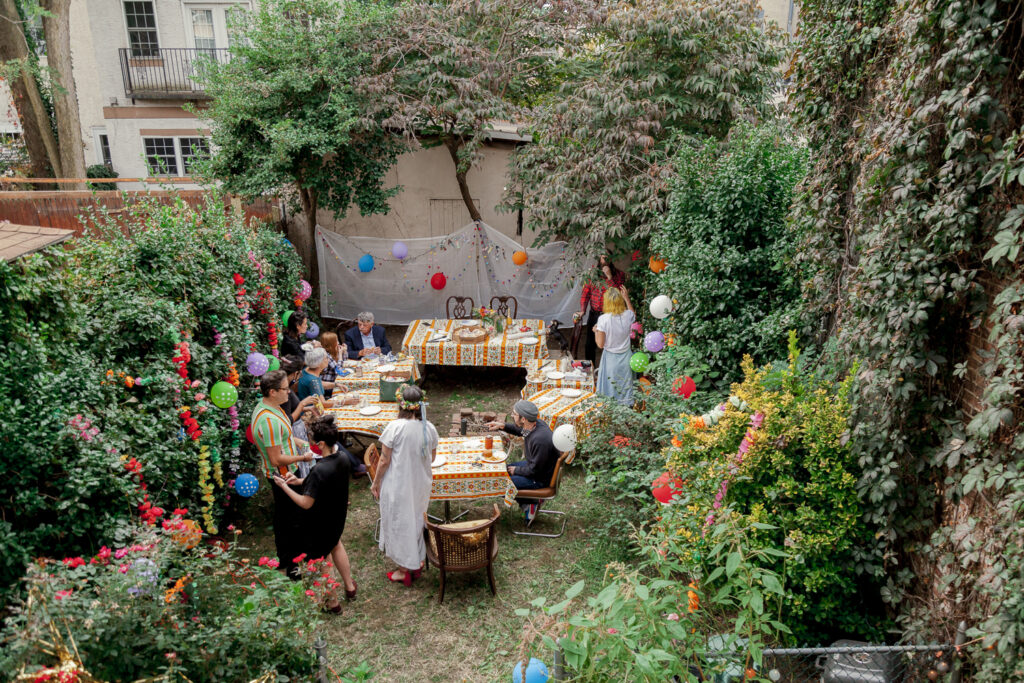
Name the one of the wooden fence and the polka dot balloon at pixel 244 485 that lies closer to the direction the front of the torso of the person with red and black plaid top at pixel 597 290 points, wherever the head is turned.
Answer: the polka dot balloon

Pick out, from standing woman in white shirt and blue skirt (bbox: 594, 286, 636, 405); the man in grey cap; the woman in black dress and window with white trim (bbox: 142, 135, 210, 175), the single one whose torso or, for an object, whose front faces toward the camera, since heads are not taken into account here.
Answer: the window with white trim

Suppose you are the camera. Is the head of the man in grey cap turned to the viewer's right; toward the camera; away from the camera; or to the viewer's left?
to the viewer's left

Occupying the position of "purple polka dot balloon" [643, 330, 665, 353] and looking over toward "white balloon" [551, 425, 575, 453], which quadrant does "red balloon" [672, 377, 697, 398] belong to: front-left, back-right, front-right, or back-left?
front-left

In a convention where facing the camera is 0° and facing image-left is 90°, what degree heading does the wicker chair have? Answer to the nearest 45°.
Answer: approximately 180°

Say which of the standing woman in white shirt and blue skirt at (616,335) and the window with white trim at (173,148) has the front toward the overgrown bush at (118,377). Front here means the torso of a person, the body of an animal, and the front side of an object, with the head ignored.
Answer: the window with white trim

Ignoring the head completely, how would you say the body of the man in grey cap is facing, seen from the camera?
to the viewer's left

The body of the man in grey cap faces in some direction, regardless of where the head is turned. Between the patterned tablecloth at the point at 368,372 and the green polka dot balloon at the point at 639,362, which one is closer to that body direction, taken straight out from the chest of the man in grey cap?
the patterned tablecloth

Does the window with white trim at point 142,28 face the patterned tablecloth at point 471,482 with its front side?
yes

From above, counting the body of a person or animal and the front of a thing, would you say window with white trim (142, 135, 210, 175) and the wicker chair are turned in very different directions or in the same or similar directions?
very different directions

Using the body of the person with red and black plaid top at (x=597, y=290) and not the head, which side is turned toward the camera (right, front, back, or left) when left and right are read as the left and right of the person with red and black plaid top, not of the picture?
front

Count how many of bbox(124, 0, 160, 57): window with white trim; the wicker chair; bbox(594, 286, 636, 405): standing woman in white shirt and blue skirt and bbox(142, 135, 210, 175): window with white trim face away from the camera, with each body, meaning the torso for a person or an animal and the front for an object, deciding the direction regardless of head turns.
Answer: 2

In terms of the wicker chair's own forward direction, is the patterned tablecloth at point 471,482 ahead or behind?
ahead

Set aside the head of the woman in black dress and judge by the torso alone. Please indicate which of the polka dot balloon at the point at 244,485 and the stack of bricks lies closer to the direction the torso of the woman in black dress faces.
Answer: the polka dot balloon

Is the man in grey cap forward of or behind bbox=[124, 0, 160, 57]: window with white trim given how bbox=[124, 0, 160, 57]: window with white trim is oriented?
forward

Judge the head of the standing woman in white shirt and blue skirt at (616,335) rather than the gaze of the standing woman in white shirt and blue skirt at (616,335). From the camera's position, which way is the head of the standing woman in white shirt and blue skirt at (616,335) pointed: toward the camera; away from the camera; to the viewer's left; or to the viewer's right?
away from the camera

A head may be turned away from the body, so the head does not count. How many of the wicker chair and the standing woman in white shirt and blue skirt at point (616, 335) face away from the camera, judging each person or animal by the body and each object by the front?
2

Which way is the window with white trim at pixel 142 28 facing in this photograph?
toward the camera

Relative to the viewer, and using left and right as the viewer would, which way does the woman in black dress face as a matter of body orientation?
facing away from the viewer and to the left of the viewer

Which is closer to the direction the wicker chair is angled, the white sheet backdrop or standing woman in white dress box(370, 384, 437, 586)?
the white sheet backdrop

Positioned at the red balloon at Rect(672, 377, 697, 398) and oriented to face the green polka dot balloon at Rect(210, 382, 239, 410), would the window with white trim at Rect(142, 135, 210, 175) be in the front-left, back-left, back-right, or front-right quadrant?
front-right

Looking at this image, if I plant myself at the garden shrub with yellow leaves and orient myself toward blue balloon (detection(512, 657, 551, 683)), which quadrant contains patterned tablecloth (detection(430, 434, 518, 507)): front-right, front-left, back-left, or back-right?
front-right
